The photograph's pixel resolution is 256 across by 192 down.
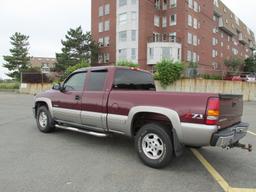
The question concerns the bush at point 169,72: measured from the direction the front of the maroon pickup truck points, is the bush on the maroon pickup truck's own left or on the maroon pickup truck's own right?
on the maroon pickup truck's own right

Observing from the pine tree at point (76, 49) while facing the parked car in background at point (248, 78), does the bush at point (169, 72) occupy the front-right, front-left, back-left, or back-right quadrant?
front-right

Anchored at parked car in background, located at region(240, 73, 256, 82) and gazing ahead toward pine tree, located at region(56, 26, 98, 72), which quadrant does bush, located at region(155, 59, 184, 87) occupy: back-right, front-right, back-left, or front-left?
front-left

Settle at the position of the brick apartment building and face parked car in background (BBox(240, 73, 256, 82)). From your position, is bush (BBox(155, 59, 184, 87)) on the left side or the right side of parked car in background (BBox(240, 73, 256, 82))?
right

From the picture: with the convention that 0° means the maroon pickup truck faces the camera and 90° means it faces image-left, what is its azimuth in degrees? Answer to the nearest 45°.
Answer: approximately 135°

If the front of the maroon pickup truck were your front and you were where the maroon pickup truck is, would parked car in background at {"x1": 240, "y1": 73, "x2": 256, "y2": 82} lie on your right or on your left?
on your right

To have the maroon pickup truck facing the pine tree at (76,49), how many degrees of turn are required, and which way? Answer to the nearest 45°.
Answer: approximately 45° to its right

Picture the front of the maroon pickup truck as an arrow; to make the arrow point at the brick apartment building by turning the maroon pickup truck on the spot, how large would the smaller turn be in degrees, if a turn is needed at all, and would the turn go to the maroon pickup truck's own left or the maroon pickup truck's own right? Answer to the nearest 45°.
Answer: approximately 45° to the maroon pickup truck's own right
